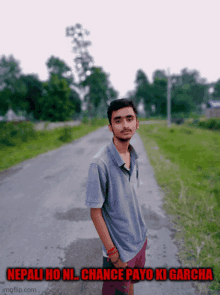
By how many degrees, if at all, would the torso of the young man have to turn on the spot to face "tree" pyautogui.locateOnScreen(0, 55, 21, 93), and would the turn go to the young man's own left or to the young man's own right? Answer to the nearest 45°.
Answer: approximately 180°

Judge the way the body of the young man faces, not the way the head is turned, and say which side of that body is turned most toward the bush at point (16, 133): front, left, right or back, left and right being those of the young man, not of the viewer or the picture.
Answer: back

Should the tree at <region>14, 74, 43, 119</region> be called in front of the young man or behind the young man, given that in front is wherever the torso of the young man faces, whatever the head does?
behind

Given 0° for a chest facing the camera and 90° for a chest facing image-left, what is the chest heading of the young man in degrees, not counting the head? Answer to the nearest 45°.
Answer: approximately 315°

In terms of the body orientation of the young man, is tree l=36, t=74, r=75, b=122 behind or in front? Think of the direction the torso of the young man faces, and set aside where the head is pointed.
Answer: behind
